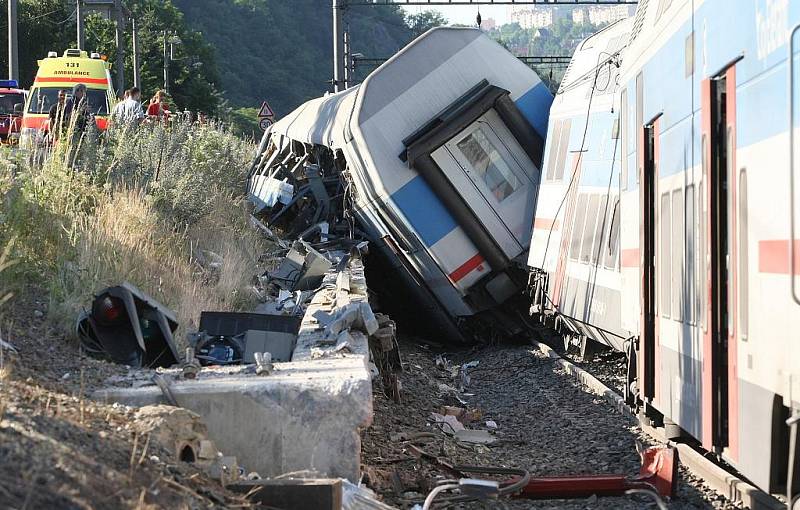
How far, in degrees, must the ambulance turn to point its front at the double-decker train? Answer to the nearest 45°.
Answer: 0° — it already faces it

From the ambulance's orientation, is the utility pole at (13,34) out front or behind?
behind

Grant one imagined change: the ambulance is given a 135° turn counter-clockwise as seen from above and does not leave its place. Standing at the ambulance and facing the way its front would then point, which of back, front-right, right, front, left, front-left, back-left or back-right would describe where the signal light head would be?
back-right

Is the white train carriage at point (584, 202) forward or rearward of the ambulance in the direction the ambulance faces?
forward

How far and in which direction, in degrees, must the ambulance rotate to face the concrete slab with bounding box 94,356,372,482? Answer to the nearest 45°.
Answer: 0° — it already faces it

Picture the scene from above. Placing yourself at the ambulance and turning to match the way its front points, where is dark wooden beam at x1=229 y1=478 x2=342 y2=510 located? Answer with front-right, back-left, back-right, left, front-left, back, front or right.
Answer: front

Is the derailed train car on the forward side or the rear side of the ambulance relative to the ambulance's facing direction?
on the forward side

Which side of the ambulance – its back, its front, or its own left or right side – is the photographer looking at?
front

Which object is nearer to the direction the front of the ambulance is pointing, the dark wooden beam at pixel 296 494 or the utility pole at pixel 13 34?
the dark wooden beam
